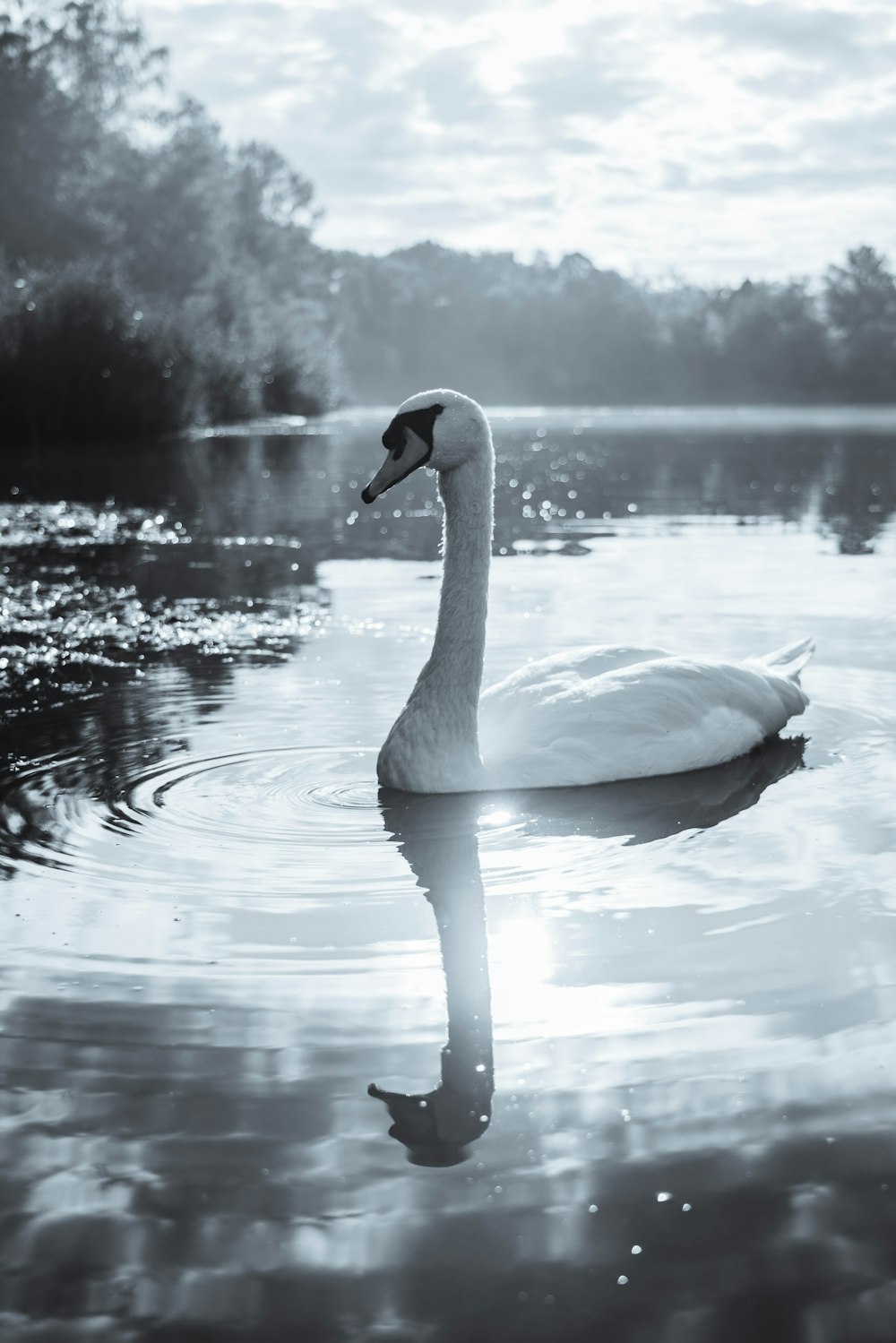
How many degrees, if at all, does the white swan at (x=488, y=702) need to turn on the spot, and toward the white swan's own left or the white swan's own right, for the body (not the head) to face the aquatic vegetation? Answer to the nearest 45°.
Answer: approximately 45° to the white swan's own right

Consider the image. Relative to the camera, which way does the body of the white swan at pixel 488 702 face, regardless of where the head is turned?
to the viewer's left
